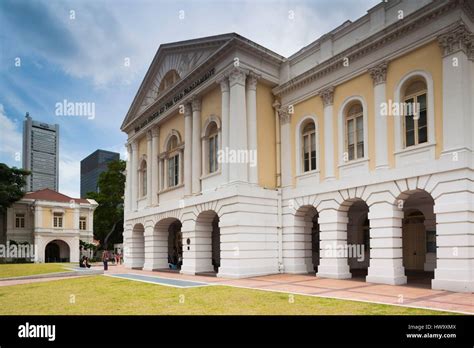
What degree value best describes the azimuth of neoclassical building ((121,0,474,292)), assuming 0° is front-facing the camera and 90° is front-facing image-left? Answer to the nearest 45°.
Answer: approximately 45°
